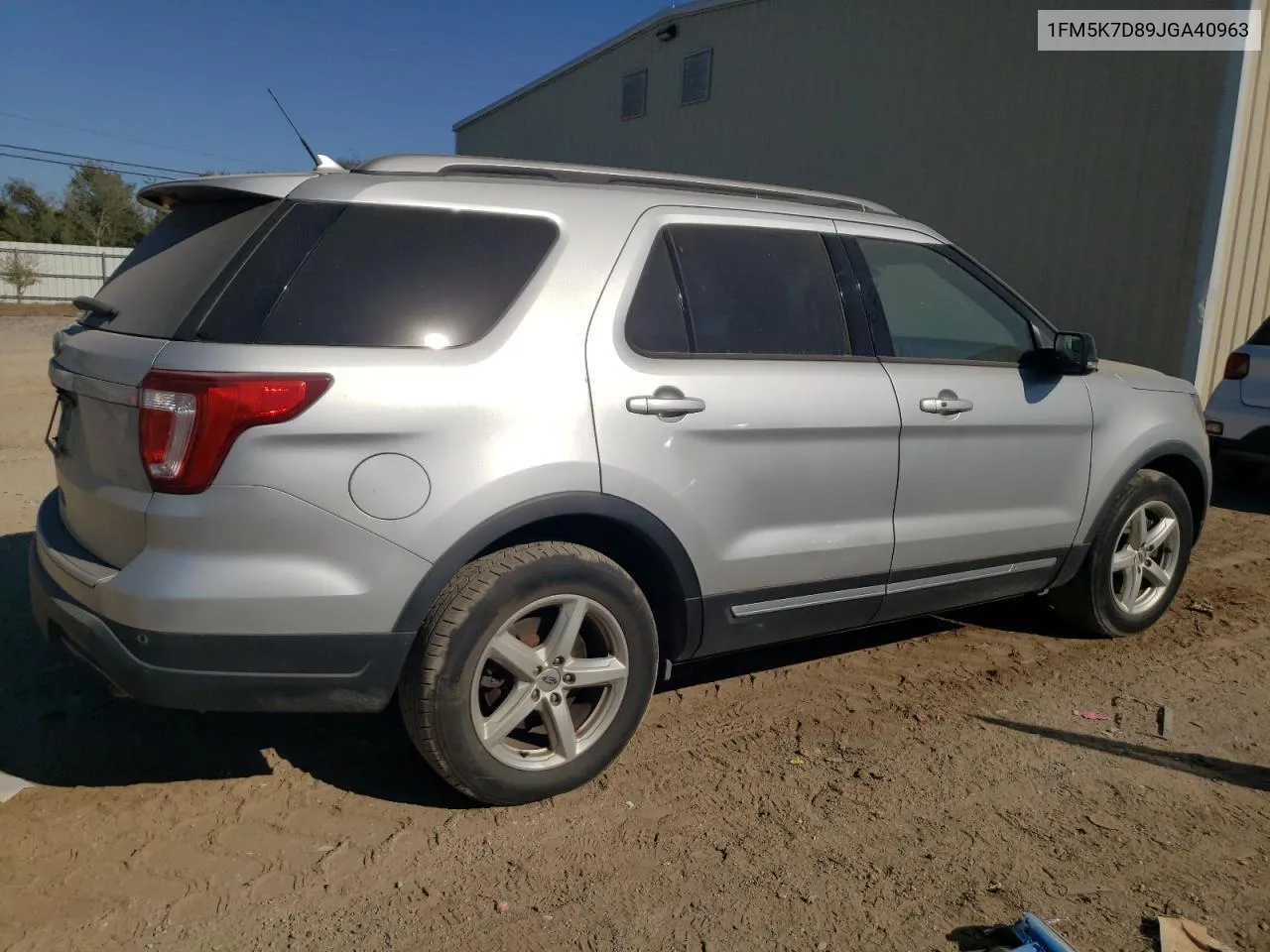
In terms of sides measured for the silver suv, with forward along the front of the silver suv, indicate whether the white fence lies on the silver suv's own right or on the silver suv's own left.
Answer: on the silver suv's own left

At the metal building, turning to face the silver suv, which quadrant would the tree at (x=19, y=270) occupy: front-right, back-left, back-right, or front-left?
back-right

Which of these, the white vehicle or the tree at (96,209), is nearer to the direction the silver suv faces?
the white vehicle

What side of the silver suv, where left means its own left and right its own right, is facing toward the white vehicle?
front

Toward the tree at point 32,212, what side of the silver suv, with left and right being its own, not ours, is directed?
left

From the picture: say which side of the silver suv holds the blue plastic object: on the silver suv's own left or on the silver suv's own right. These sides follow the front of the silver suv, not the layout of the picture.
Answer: on the silver suv's own right

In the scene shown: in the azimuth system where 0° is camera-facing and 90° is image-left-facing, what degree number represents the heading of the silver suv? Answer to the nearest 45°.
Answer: approximately 225°

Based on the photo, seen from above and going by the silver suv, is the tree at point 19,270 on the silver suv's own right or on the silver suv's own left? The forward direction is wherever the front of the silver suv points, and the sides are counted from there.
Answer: on the silver suv's own left

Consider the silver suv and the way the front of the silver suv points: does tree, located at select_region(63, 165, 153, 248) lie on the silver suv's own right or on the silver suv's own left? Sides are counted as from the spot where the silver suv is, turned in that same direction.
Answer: on the silver suv's own left
